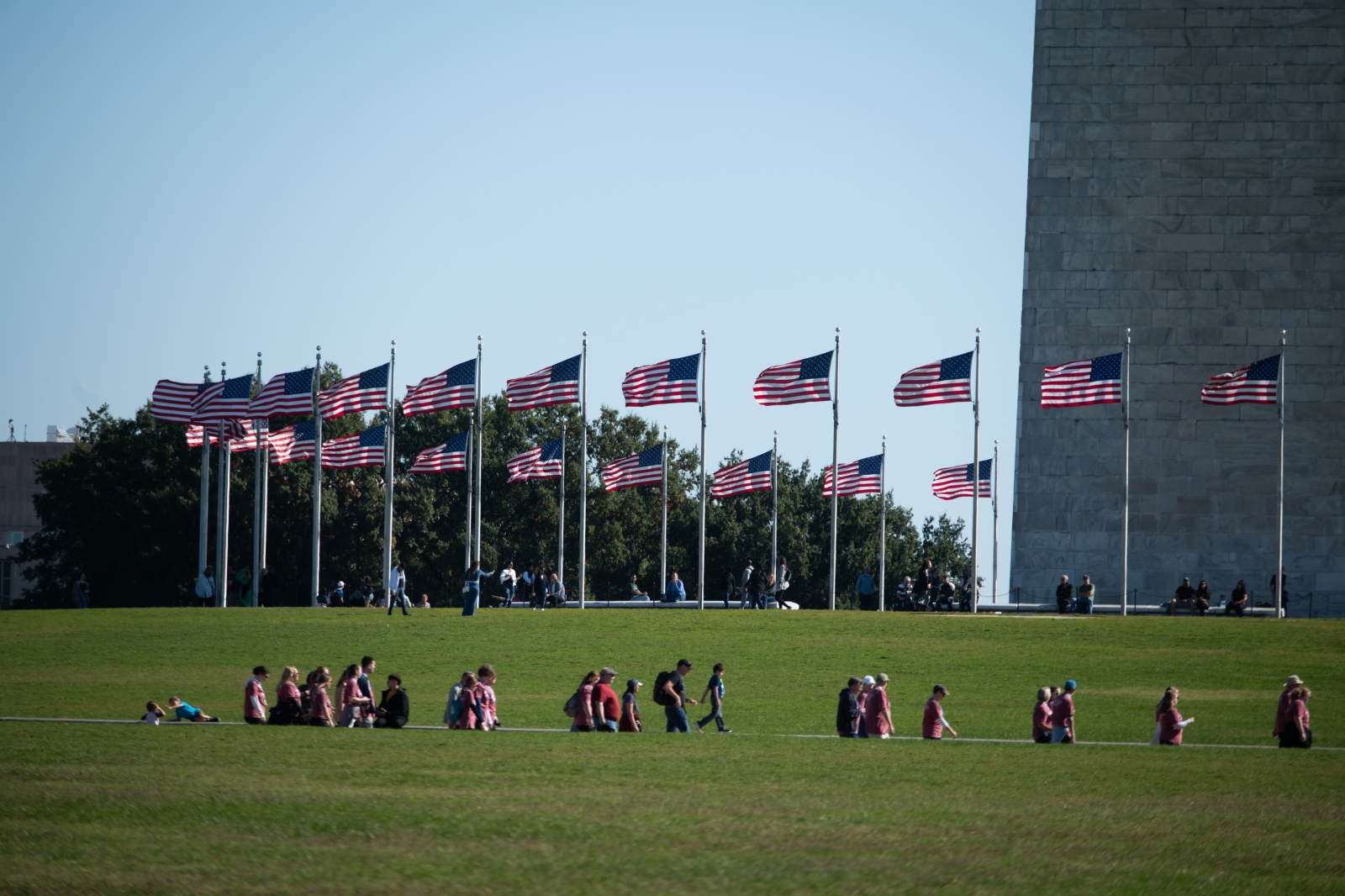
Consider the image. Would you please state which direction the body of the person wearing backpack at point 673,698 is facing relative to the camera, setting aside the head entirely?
to the viewer's right

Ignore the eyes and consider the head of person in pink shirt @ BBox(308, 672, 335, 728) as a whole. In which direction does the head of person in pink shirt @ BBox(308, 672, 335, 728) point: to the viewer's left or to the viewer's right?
to the viewer's right

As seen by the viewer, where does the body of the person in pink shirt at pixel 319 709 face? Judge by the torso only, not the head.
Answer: to the viewer's right

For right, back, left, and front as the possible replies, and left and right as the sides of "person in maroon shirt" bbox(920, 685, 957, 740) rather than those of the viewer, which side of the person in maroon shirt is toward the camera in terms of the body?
right

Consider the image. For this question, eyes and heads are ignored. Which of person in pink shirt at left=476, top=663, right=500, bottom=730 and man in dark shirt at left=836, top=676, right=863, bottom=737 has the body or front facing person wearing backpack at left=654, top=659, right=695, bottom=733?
the person in pink shirt

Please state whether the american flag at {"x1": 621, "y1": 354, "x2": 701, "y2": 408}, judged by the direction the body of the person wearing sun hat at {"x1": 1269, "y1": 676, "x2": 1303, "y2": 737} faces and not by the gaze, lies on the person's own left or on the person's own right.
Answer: on the person's own left

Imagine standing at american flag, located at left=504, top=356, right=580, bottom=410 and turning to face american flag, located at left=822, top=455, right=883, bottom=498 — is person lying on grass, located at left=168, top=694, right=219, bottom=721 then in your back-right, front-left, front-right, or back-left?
back-right

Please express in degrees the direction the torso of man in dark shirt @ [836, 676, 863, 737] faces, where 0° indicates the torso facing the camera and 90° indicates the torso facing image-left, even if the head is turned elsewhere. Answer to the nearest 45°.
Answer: approximately 270°

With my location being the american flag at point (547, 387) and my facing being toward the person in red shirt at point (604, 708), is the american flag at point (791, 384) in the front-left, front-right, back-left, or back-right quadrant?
front-left

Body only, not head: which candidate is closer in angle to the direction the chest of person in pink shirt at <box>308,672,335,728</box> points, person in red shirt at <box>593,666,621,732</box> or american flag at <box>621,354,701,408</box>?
the person in red shirt

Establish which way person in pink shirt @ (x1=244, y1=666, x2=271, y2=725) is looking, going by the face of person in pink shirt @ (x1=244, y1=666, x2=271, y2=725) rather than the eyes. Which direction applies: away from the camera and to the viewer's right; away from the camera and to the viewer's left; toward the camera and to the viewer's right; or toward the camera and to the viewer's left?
toward the camera and to the viewer's right
